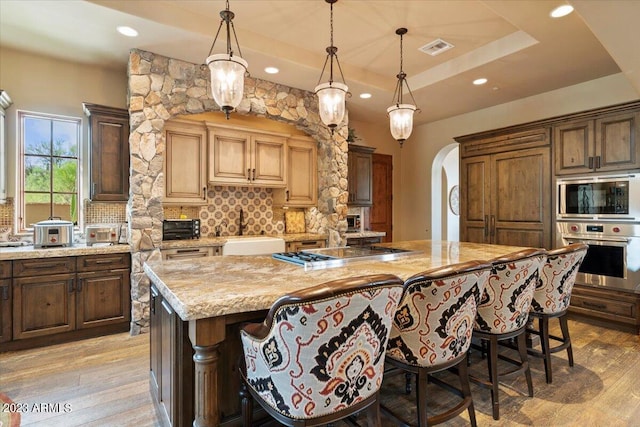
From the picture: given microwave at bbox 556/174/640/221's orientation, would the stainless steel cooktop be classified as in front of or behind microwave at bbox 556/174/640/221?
in front

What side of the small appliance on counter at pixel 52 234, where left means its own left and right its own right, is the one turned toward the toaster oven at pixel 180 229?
left

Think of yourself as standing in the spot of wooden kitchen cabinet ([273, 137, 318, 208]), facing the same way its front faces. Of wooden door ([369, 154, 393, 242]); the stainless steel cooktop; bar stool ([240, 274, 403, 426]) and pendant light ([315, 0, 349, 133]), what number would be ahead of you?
3

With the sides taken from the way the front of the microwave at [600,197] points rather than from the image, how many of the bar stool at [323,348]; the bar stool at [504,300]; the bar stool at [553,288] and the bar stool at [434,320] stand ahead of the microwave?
4

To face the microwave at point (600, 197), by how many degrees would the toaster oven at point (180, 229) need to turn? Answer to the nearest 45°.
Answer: approximately 45° to its left

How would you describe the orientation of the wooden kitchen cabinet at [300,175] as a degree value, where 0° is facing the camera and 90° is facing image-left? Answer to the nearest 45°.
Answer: approximately 0°

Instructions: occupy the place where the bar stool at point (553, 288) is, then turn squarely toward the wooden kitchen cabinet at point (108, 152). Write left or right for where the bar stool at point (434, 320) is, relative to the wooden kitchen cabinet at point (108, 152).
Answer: left

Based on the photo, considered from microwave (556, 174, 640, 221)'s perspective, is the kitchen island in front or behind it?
in front

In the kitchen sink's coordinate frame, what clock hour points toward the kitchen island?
The kitchen island is roughly at 12 o'clock from the kitchen sink.

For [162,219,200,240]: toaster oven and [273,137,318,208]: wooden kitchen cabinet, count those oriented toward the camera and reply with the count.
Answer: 2

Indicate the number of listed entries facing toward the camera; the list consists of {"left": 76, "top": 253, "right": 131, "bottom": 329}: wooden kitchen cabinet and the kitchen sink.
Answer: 2
